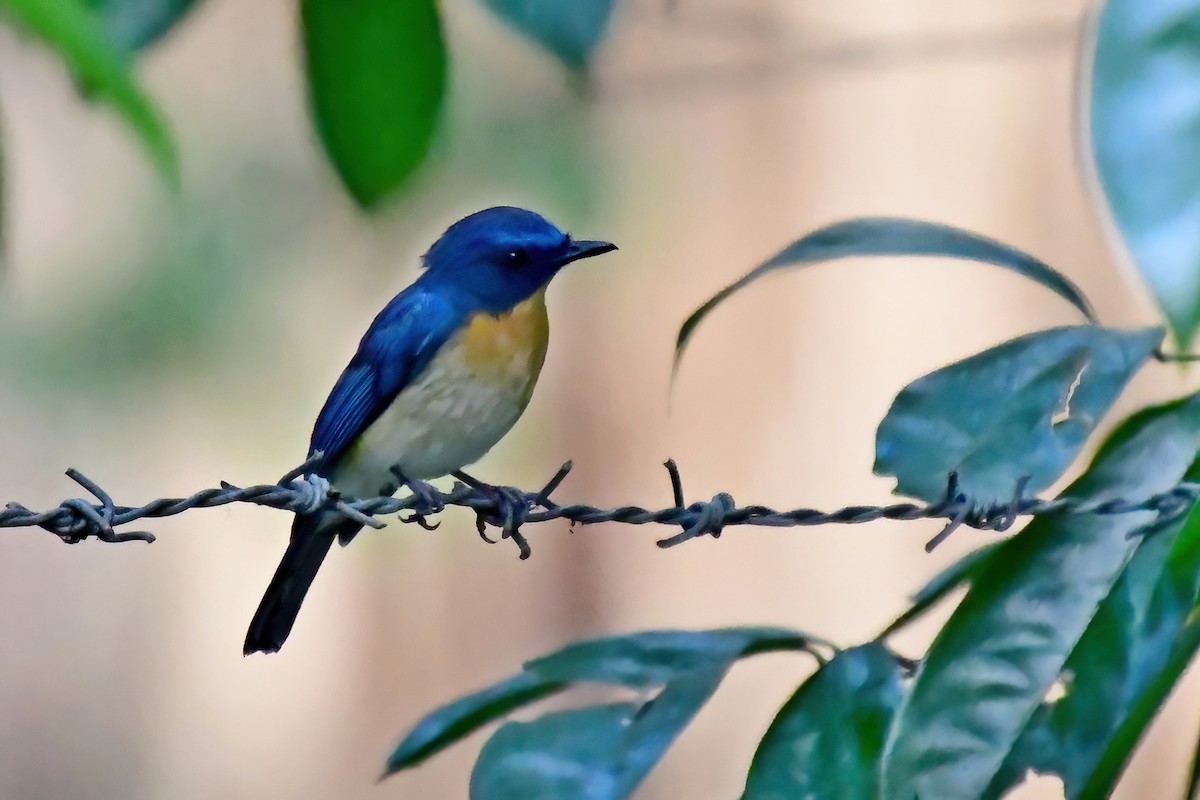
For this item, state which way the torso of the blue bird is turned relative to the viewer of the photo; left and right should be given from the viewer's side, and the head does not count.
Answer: facing to the right of the viewer
